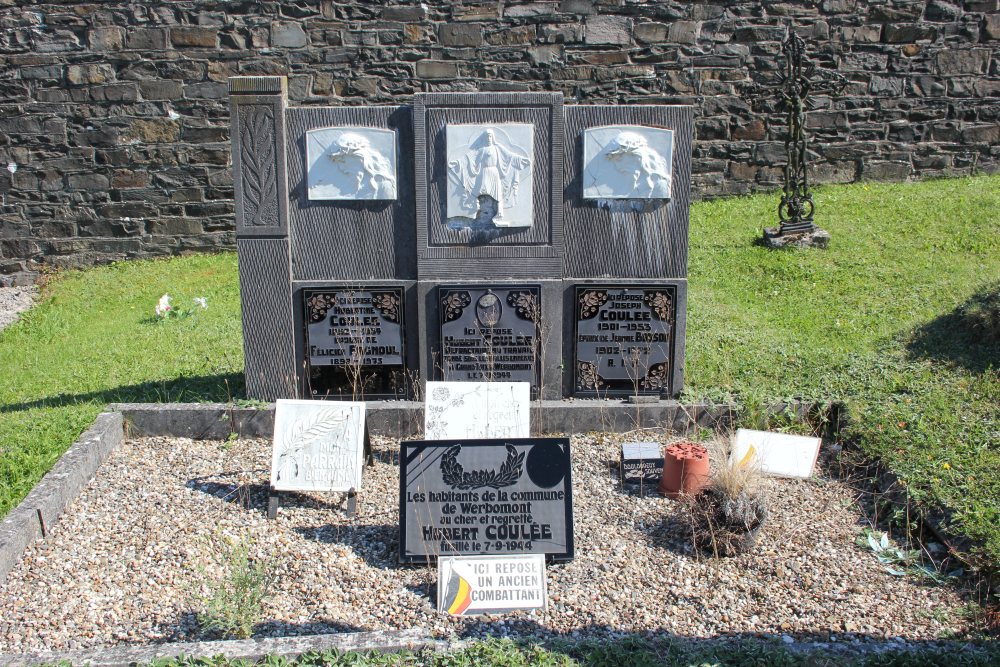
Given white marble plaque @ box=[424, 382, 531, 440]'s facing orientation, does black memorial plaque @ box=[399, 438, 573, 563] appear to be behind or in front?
in front

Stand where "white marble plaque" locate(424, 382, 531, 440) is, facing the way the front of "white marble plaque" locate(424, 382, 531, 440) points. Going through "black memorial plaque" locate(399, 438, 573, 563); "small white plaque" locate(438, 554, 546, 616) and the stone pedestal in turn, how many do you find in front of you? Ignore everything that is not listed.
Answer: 2

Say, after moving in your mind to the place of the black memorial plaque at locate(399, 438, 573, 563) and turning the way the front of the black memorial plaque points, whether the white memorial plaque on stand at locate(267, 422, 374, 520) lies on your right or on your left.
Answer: on your right

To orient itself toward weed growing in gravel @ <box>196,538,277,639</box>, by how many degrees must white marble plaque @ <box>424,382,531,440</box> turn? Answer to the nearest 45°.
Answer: approximately 45° to its right

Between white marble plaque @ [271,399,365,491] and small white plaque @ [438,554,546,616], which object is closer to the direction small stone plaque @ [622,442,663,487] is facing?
the small white plaque

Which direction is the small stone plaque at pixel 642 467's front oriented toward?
toward the camera

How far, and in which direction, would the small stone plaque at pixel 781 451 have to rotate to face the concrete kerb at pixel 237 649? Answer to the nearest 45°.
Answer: approximately 45° to its right

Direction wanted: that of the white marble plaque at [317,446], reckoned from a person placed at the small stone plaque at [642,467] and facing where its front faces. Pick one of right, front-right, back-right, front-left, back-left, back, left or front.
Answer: right

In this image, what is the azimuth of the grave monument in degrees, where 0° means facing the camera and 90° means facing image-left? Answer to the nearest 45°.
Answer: approximately 0°

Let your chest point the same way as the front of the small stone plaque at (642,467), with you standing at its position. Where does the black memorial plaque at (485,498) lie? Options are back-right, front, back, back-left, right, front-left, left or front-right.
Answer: front-right

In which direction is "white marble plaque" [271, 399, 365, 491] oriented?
toward the camera
